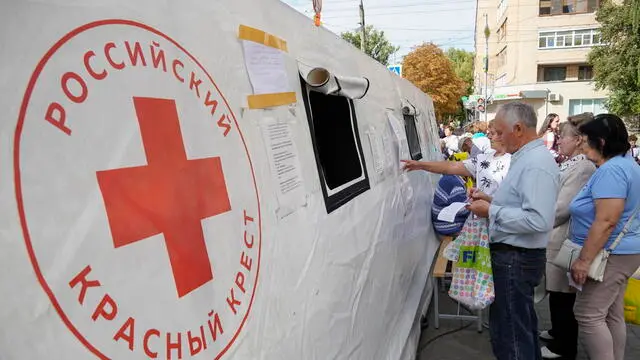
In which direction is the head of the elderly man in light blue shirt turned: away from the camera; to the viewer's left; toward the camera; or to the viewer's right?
to the viewer's left

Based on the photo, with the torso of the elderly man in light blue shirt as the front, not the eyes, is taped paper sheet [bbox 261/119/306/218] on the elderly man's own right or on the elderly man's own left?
on the elderly man's own left

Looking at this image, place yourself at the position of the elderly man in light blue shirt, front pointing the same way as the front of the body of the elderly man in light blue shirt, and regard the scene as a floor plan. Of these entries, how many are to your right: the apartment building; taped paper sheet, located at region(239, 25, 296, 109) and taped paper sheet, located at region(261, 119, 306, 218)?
1

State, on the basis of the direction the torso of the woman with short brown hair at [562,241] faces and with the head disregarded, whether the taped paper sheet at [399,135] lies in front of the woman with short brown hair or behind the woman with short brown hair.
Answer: in front

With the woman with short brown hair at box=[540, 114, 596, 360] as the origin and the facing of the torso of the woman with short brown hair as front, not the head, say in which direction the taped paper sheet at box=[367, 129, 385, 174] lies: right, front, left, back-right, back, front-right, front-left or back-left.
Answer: front-left

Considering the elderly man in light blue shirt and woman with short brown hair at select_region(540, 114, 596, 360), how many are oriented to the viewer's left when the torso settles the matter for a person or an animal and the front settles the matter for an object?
2

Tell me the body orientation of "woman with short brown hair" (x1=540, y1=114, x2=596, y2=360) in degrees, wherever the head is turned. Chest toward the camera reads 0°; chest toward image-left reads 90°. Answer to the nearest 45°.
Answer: approximately 90°

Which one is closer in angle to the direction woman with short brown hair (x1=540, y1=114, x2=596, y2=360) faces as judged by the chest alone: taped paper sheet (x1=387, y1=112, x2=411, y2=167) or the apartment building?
the taped paper sheet

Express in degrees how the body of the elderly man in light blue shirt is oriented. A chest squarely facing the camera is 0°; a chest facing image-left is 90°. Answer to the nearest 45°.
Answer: approximately 90°
